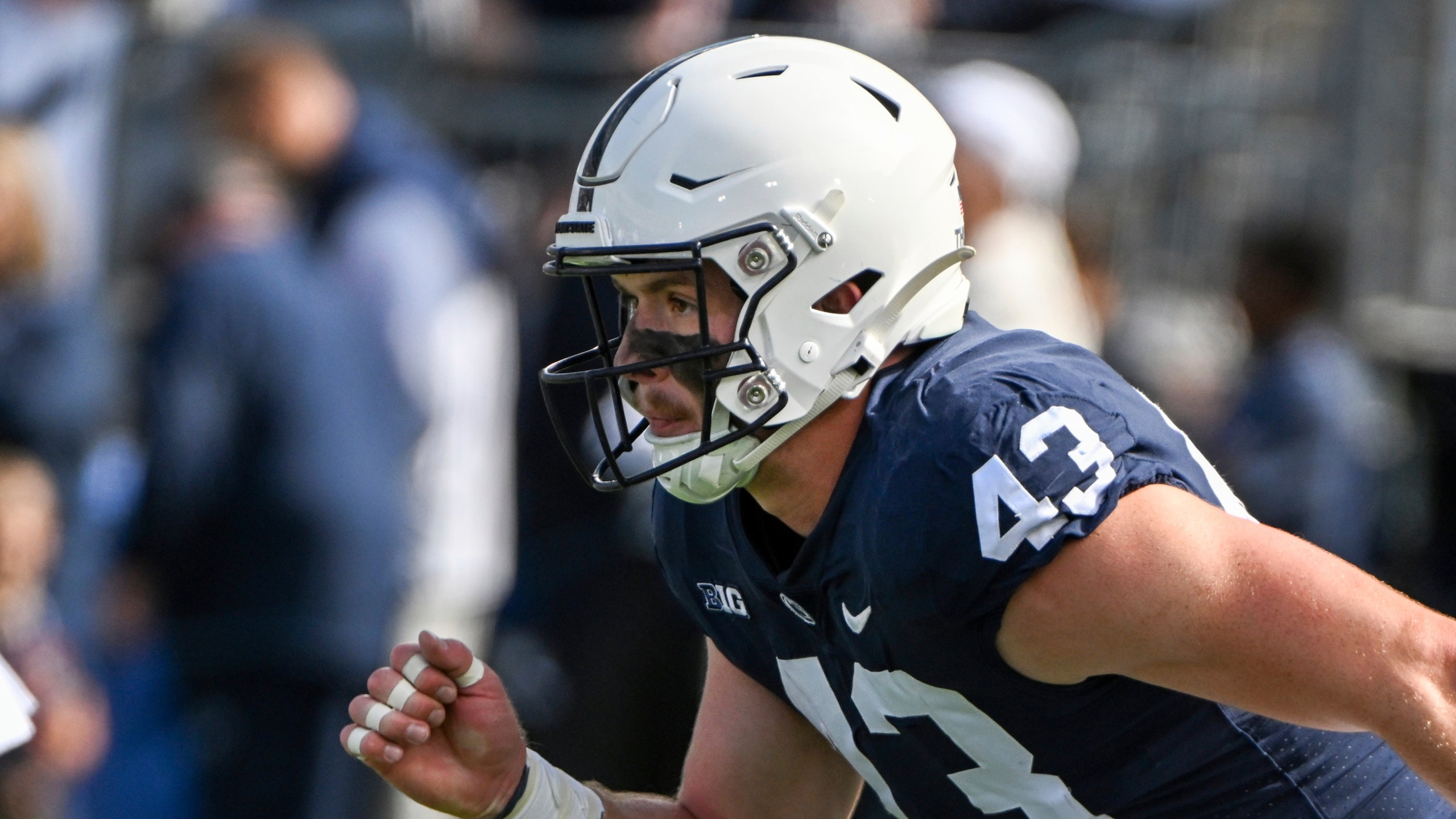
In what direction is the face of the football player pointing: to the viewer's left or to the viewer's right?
to the viewer's left

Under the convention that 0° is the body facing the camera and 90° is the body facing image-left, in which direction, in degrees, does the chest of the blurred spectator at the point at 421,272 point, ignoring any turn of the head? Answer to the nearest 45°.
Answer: approximately 90°

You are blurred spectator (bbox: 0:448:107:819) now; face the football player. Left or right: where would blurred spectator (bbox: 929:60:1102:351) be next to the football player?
left
